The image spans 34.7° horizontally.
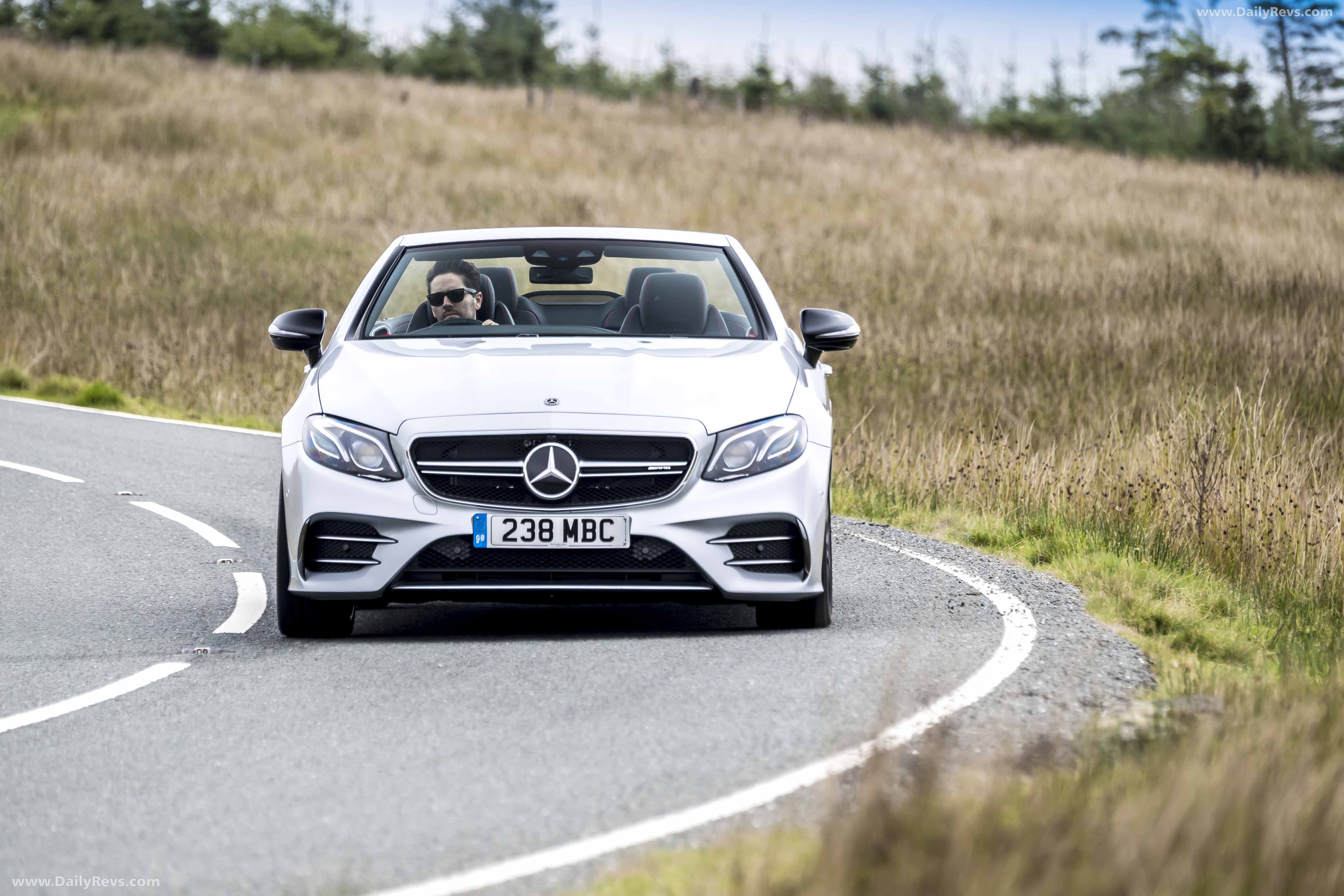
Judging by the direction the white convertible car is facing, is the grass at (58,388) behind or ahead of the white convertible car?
behind

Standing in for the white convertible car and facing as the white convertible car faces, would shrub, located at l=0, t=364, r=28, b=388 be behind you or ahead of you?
behind

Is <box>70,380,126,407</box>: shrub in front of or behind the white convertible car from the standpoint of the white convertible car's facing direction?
behind

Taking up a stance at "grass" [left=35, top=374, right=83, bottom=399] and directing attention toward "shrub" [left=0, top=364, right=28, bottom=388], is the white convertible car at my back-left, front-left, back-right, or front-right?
back-left

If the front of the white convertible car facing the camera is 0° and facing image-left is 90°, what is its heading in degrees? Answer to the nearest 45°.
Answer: approximately 0°
